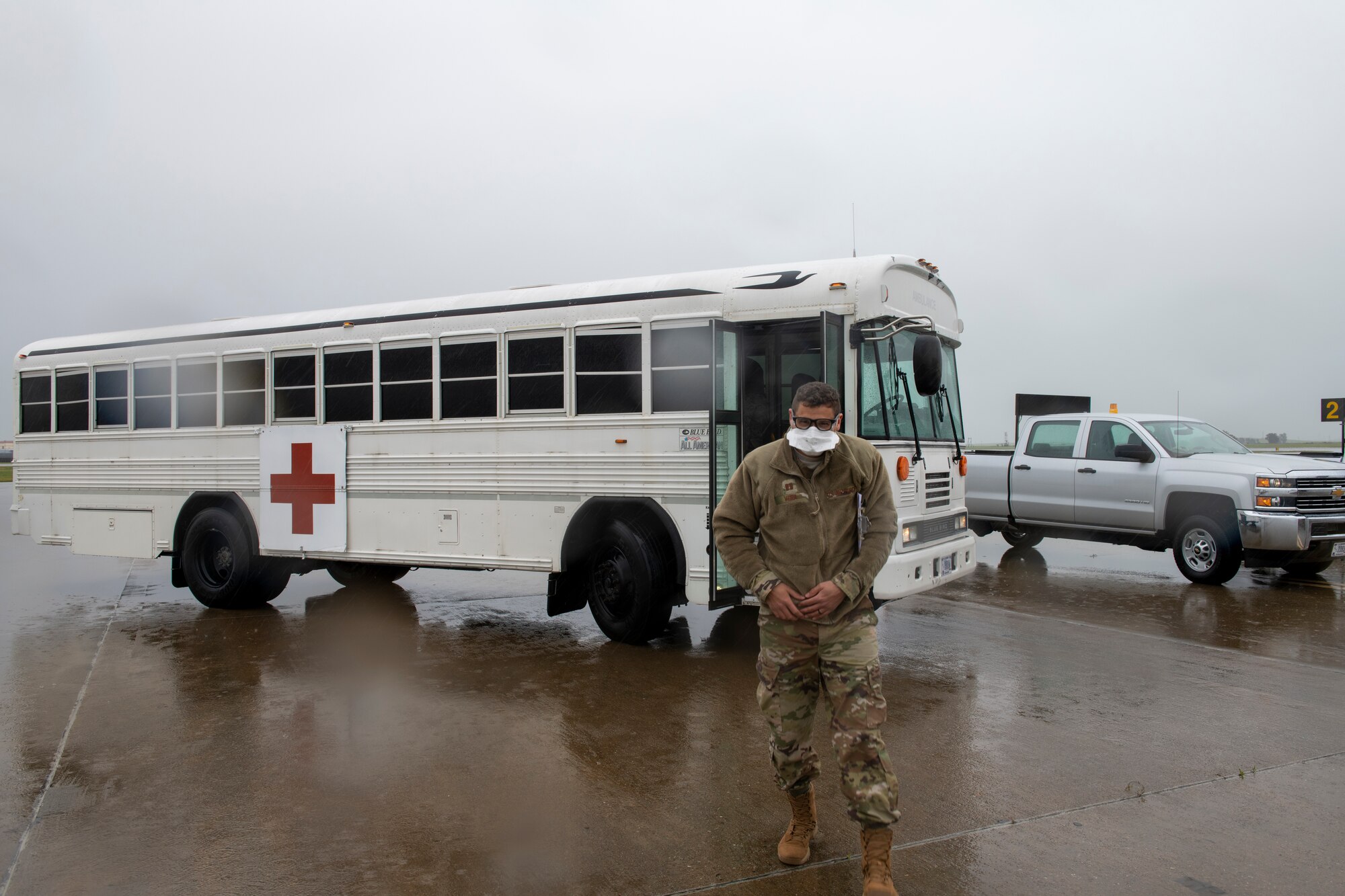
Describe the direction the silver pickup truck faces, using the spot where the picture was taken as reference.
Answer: facing the viewer and to the right of the viewer

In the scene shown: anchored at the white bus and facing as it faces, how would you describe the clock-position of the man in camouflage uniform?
The man in camouflage uniform is roughly at 1 o'clock from the white bus.

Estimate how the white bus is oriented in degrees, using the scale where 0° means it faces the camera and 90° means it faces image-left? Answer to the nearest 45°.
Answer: approximately 315°

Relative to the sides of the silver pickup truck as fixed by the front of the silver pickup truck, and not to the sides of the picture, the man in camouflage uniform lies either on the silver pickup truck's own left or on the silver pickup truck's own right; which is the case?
on the silver pickup truck's own right

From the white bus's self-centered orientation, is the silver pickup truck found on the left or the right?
on its left

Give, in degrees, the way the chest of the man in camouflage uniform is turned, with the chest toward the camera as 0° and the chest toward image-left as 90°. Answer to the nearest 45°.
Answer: approximately 0°

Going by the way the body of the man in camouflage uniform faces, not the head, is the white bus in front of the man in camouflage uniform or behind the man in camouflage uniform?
behind

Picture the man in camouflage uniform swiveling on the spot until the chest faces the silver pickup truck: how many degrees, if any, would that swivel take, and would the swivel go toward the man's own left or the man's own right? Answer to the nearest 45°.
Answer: approximately 135° to the man's own left
